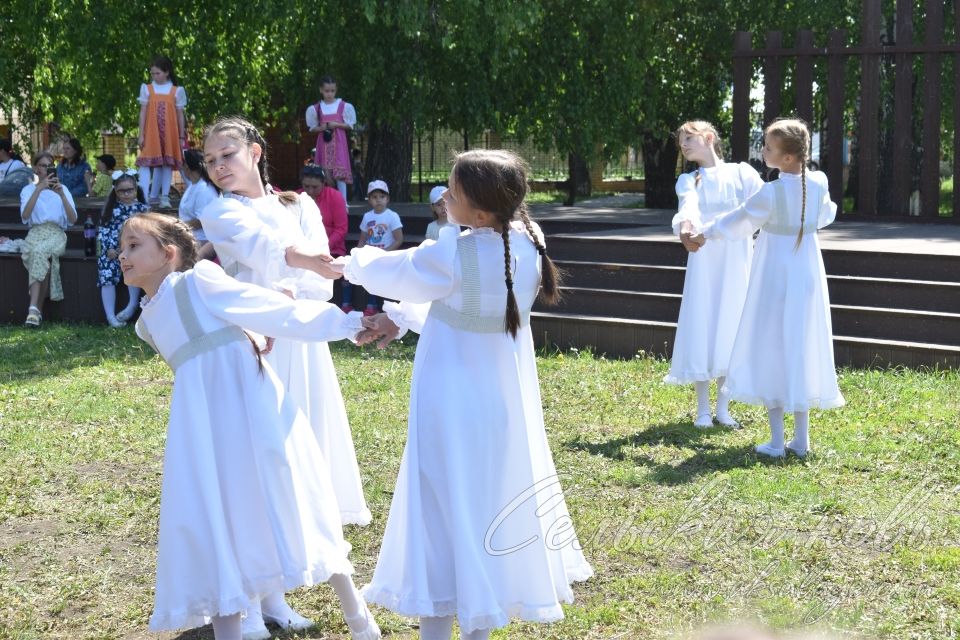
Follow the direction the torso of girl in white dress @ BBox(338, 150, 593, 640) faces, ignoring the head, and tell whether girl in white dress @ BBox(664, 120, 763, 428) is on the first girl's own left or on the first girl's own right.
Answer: on the first girl's own right

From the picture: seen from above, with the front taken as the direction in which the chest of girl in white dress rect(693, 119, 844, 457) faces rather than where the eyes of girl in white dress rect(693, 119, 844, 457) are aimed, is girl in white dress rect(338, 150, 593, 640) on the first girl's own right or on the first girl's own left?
on the first girl's own left

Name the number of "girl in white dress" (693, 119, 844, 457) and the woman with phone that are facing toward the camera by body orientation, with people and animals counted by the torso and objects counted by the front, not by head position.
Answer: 1

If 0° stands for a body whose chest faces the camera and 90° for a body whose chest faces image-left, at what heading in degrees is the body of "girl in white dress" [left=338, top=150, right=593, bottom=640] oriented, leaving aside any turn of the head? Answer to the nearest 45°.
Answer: approximately 135°

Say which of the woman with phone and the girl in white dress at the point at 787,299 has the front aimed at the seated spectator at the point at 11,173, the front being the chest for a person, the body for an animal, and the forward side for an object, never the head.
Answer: the girl in white dress

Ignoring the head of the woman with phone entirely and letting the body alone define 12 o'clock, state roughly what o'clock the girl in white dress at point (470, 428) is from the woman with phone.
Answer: The girl in white dress is roughly at 12 o'clock from the woman with phone.

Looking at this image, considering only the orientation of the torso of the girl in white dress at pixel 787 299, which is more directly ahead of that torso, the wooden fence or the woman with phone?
the woman with phone

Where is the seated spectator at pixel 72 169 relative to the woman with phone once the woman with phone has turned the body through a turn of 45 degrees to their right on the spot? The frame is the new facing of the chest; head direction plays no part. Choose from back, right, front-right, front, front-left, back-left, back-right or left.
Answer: back-right

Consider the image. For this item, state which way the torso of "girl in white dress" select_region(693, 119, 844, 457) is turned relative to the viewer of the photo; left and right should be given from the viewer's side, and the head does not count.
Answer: facing away from the viewer and to the left of the viewer

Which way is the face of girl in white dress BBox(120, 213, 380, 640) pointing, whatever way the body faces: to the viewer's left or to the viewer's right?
to the viewer's left
